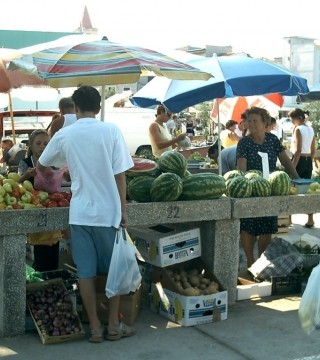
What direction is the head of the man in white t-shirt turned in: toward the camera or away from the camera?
away from the camera

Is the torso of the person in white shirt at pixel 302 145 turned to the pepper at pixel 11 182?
no

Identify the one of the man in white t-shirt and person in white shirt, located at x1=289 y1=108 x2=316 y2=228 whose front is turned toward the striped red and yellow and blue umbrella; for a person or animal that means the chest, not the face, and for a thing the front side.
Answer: the man in white t-shirt

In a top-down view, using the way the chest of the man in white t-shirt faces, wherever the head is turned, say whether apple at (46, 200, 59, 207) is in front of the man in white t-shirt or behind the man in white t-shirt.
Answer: in front

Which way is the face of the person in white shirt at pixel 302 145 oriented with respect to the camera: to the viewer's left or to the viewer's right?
to the viewer's left

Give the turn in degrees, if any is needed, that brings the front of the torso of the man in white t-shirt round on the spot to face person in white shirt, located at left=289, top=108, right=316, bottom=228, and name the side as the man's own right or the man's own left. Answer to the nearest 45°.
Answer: approximately 45° to the man's own right

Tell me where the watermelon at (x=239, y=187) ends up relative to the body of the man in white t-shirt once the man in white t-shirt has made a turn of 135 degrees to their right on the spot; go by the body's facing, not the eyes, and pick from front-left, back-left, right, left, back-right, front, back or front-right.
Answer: left

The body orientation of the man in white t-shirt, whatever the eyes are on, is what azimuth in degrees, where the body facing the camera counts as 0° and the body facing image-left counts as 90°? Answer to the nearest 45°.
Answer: approximately 180°

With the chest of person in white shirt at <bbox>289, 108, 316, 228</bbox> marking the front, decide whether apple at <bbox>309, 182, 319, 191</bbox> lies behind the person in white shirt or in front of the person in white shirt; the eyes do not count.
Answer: behind

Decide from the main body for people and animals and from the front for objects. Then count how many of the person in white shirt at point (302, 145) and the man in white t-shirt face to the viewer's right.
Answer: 0

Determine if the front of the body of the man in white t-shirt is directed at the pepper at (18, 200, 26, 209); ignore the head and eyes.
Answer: no

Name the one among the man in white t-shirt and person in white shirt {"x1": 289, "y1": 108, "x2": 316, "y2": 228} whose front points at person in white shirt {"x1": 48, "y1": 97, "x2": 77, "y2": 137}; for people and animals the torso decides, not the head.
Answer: the man in white t-shirt
